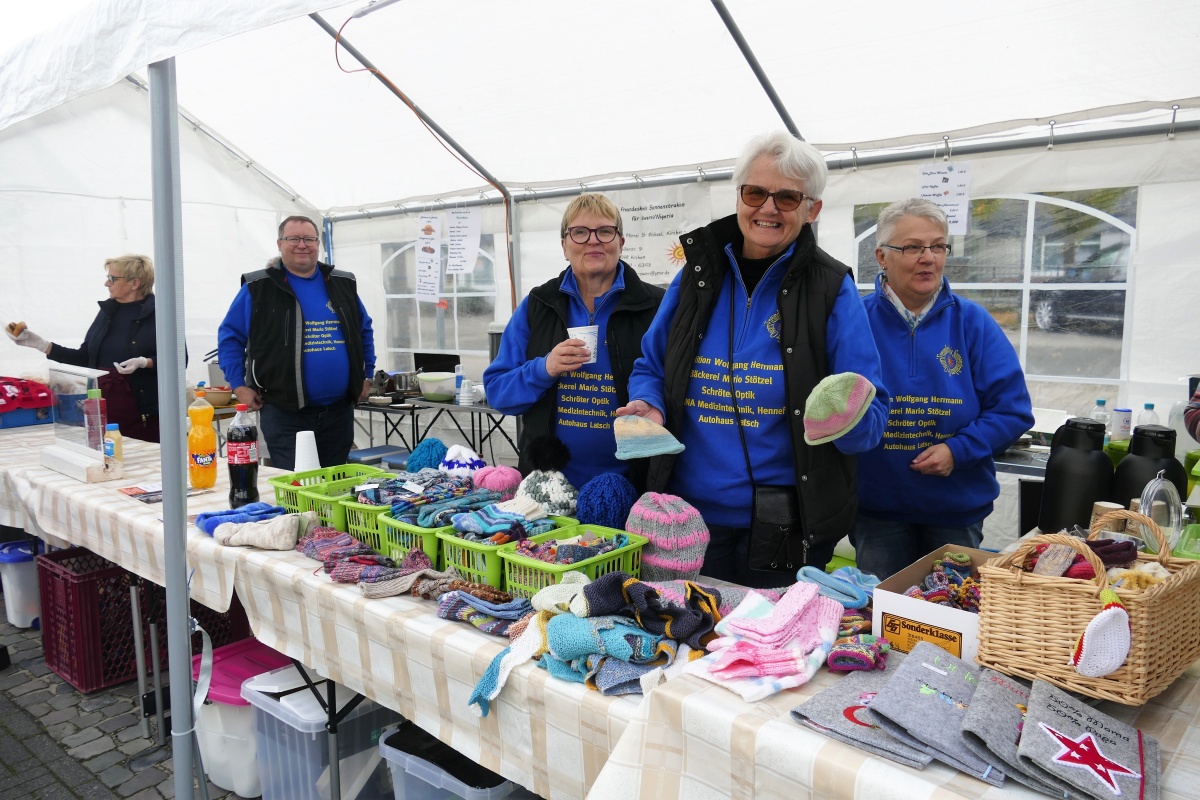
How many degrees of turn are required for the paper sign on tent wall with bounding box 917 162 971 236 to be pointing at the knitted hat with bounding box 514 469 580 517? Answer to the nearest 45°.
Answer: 0° — it already faces it

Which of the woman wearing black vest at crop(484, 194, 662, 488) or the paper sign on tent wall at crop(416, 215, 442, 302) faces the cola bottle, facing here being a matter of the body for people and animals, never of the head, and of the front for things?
the paper sign on tent wall

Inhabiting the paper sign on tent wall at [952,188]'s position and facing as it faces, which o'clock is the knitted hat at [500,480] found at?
The knitted hat is roughly at 1 o'clock from the paper sign on tent wall.

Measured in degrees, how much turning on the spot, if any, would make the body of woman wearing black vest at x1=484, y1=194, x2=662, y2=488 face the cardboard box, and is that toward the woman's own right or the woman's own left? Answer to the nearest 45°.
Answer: approximately 45° to the woman's own left

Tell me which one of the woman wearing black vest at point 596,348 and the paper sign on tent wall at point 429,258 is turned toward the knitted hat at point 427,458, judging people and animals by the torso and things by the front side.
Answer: the paper sign on tent wall

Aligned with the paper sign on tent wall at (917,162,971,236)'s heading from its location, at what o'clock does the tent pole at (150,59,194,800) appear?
The tent pole is roughly at 1 o'clock from the paper sign on tent wall.

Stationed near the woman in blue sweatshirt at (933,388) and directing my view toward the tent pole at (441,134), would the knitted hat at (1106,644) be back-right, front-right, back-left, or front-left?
back-left

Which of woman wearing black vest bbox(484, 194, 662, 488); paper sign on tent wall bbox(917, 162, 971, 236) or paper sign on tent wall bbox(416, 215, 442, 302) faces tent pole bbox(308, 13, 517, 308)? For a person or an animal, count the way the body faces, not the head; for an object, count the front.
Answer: paper sign on tent wall bbox(416, 215, 442, 302)

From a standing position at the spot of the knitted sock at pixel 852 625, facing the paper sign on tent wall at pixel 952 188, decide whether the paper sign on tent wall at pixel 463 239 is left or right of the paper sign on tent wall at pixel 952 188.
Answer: left

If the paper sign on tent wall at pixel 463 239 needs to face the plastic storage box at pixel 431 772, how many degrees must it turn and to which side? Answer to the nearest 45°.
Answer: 0° — it already faces it
